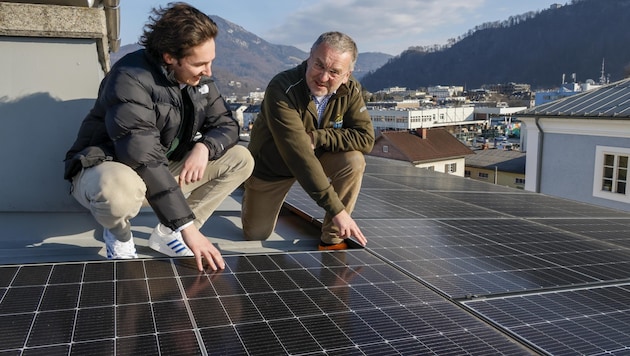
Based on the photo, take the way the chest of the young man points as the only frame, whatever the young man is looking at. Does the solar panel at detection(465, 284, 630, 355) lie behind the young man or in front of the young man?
in front

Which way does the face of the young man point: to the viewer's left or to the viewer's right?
to the viewer's right

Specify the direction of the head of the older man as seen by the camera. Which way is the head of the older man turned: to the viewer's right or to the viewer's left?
to the viewer's left

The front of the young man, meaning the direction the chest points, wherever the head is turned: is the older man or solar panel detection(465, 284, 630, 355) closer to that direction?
the solar panel

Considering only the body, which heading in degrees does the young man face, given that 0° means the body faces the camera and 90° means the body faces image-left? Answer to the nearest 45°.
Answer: approximately 315°
